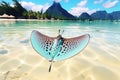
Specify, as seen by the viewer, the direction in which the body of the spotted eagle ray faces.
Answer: away from the camera
